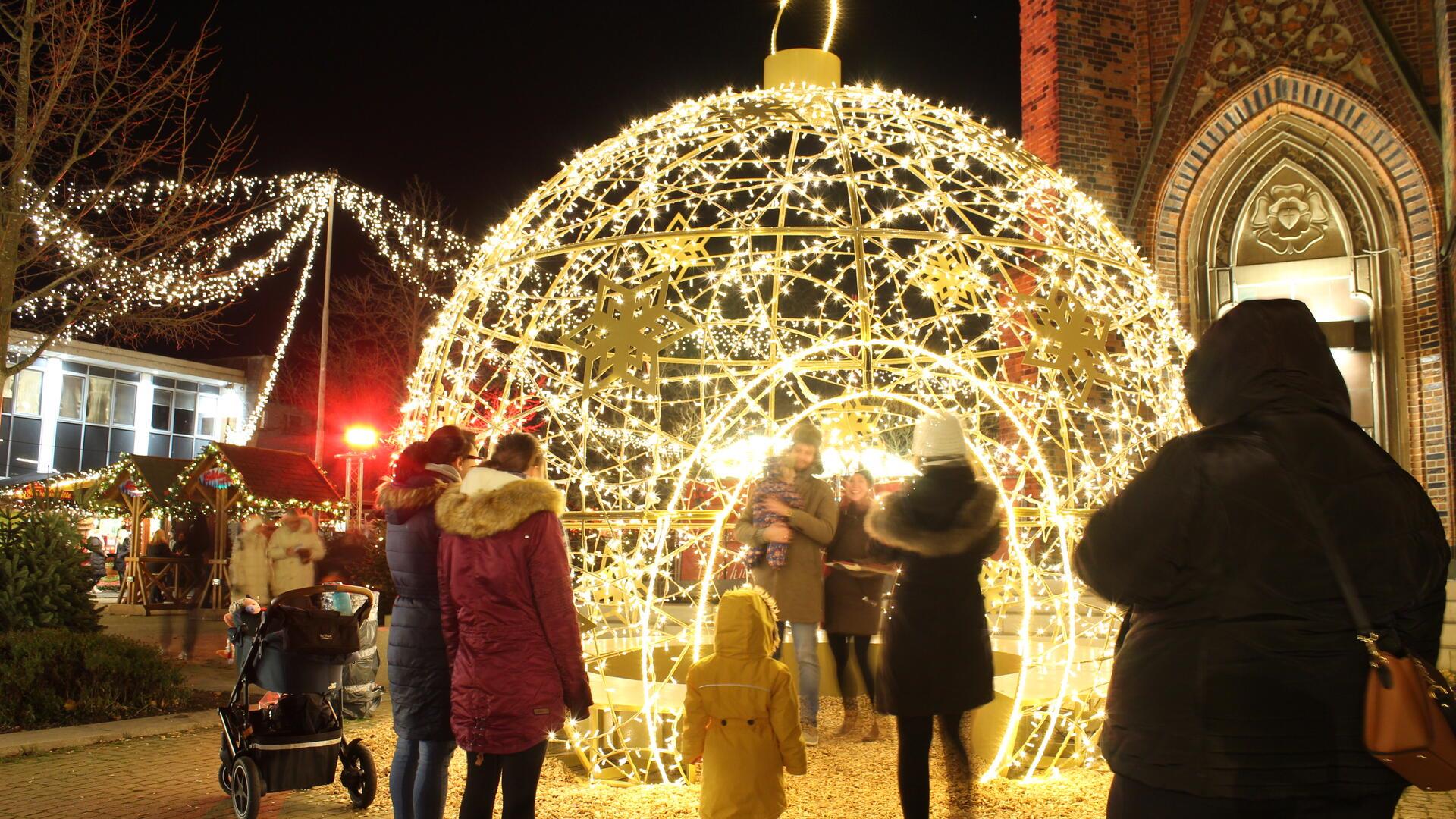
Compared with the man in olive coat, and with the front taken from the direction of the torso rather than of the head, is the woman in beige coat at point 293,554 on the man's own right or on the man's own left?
on the man's own right

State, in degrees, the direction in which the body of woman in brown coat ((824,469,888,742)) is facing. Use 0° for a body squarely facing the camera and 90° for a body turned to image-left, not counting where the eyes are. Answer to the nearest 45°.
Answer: approximately 0°

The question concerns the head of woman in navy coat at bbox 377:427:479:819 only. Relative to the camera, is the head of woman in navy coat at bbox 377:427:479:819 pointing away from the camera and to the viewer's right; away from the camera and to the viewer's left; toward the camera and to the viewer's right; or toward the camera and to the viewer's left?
away from the camera and to the viewer's right

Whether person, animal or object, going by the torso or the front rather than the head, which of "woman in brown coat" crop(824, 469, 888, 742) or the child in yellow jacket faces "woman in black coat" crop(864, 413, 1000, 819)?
"woman in brown coat" crop(824, 469, 888, 742)

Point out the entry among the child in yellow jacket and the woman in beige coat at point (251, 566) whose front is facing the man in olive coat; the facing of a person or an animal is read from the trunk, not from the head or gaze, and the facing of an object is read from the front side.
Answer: the child in yellow jacket

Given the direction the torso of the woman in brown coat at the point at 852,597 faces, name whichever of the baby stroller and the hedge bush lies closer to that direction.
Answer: the baby stroller

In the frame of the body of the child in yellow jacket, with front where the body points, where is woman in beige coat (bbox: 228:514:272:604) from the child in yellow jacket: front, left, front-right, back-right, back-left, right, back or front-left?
front-left

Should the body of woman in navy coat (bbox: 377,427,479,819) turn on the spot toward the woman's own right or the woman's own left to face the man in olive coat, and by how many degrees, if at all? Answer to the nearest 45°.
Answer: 0° — they already face them

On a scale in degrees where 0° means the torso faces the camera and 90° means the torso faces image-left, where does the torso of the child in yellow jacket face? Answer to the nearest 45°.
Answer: approximately 180°

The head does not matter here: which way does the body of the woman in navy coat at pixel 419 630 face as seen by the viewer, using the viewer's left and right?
facing away from the viewer and to the right of the viewer

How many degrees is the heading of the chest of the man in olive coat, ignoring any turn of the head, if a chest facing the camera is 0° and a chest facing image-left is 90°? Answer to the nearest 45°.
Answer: approximately 45°

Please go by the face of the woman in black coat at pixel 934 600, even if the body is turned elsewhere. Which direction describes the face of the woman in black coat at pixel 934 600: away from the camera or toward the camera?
away from the camera

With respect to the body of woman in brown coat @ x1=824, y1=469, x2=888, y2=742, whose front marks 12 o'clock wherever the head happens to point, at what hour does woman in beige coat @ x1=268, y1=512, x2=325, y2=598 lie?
The woman in beige coat is roughly at 4 o'clock from the woman in brown coat.
